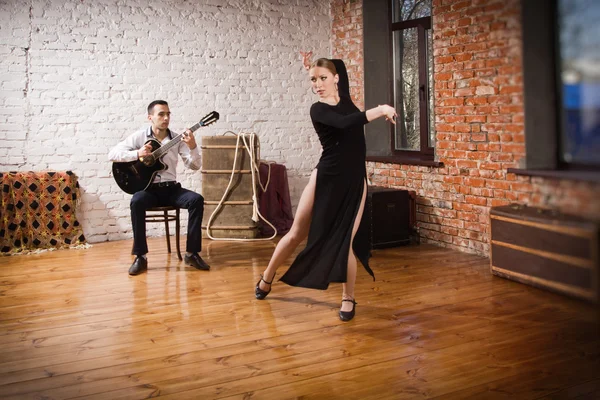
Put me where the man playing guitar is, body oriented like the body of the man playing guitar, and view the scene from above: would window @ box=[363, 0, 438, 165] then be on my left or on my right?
on my left

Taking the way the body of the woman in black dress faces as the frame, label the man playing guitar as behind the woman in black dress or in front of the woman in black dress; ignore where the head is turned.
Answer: behind

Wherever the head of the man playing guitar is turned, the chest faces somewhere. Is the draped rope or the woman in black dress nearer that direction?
the woman in black dress

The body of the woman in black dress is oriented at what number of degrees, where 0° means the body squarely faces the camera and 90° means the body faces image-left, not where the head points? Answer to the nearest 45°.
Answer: approximately 0°

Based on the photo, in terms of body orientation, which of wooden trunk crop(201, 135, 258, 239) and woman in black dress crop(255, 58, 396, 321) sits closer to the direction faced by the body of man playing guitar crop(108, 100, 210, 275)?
the woman in black dress

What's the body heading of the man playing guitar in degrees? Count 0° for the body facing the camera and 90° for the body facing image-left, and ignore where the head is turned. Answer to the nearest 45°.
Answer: approximately 0°

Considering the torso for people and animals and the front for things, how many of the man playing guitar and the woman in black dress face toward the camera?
2
